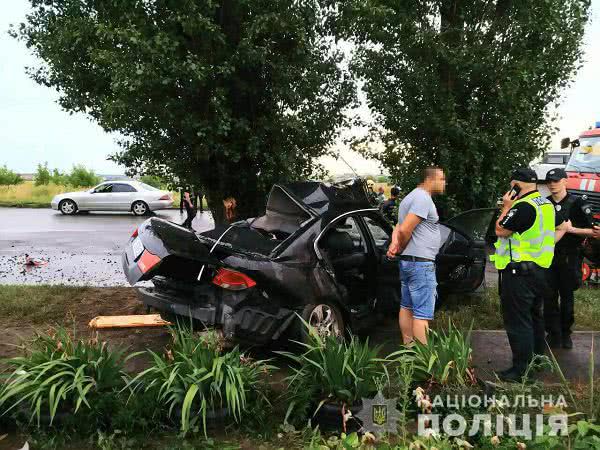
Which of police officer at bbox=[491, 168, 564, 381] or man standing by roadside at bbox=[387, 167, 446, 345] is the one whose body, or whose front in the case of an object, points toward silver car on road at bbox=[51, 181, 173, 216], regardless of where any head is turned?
the police officer

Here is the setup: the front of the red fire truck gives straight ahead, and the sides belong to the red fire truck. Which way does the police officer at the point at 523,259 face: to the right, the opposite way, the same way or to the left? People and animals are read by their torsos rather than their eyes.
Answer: to the right

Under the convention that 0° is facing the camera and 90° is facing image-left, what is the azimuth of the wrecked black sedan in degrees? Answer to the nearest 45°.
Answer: approximately 225°

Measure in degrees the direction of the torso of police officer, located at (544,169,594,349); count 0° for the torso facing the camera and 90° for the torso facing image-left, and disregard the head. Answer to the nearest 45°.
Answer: approximately 45°

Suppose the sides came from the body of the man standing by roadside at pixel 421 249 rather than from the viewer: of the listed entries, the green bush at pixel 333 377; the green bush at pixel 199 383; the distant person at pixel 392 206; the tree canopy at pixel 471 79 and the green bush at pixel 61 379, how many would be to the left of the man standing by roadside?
2

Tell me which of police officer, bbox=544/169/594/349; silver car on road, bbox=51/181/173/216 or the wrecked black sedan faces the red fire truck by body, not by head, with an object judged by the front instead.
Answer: the wrecked black sedan

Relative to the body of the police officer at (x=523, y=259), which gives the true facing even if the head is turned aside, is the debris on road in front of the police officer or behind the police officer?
in front

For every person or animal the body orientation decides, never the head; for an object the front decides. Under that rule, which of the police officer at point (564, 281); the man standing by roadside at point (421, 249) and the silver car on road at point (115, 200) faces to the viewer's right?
the man standing by roadside

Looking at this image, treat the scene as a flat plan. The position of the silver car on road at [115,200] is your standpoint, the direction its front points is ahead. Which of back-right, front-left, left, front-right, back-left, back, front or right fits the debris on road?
left

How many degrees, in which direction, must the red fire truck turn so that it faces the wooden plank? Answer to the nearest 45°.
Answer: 0° — it already faces it

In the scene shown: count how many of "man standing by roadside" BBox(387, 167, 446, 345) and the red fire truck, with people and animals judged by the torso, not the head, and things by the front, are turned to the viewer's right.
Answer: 1

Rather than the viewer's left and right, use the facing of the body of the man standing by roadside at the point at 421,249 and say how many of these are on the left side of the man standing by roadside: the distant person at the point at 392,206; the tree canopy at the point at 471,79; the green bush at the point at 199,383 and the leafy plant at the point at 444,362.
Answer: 2

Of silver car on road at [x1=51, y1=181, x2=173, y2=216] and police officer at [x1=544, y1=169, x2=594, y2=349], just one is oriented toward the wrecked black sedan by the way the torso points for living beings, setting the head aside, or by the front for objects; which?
the police officer

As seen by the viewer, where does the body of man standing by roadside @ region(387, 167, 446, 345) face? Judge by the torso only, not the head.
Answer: to the viewer's right

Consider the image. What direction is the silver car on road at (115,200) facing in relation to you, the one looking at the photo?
facing to the left of the viewer
